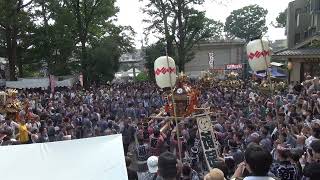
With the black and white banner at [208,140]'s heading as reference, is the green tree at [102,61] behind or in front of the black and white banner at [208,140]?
behind

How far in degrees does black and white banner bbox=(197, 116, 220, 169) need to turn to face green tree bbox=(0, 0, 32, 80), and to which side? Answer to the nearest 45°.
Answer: approximately 135° to its right

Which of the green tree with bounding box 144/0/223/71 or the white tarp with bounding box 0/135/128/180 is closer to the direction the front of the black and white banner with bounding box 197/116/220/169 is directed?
the white tarp

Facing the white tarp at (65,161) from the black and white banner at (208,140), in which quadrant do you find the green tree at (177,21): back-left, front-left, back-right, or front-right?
back-right

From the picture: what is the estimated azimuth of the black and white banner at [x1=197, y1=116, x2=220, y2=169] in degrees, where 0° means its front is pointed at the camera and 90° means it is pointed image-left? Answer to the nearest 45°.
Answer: approximately 0°

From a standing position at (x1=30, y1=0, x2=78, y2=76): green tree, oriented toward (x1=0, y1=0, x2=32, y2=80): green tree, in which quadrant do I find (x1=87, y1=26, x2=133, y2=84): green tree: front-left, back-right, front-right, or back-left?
back-left

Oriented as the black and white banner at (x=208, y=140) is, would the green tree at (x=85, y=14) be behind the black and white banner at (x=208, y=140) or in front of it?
behind

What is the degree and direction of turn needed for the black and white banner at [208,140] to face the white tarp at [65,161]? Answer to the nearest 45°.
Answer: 0° — it already faces it

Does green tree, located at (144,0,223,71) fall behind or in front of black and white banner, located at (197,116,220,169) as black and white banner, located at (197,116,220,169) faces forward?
behind
